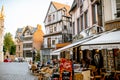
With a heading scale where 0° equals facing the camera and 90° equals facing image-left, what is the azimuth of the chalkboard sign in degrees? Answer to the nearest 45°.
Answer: approximately 0°
